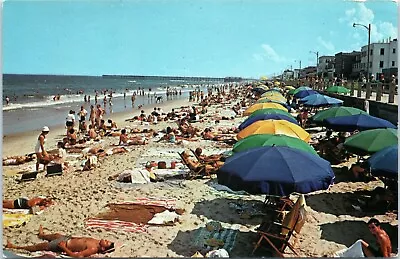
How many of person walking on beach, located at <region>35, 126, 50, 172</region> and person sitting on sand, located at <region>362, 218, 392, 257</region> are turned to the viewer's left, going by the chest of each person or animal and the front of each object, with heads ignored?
1

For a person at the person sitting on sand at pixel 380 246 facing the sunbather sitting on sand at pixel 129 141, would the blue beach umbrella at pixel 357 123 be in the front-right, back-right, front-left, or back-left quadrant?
front-right

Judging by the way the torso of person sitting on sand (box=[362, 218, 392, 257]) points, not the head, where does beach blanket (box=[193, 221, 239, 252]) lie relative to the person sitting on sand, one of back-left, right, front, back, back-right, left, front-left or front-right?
front

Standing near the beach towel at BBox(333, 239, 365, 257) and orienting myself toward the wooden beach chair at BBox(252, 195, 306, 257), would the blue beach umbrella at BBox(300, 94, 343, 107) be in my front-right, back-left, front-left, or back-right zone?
front-right

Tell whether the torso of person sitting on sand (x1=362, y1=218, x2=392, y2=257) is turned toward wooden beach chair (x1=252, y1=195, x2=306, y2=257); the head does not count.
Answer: yes

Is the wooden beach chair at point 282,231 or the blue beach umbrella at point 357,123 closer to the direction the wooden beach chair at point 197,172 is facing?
the blue beach umbrella

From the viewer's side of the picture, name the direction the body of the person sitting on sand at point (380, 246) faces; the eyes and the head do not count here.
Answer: to the viewer's left

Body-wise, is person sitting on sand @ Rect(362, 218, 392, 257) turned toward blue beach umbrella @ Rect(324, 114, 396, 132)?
no
